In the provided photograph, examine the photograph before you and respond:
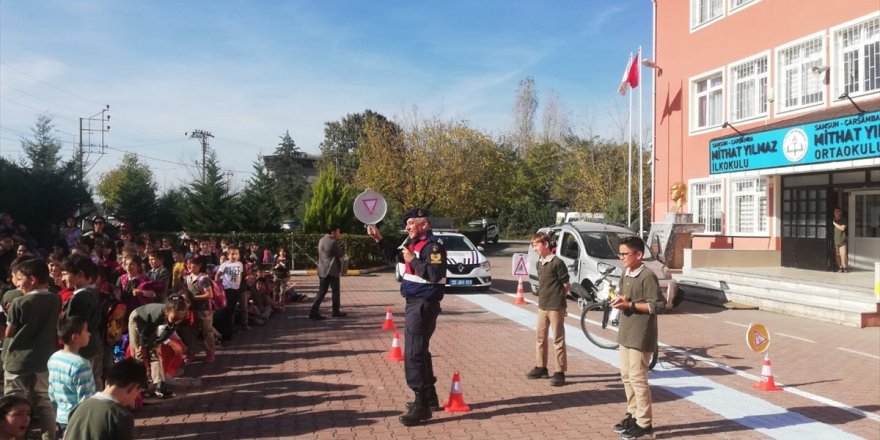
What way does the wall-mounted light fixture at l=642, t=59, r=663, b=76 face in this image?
to the viewer's left

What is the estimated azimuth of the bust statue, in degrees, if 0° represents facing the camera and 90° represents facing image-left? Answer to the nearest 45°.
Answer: approximately 45°

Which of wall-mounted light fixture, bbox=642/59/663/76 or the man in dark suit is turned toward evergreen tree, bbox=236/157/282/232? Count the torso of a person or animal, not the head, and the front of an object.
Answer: the wall-mounted light fixture

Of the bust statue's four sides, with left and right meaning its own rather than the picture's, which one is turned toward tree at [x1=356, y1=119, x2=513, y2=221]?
right

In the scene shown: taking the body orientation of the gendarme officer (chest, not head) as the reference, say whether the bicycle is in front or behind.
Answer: behind

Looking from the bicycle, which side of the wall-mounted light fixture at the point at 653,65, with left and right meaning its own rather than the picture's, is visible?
left

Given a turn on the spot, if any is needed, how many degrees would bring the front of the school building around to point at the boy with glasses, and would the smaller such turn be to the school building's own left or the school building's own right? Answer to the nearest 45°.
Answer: approximately 45° to the school building's own left

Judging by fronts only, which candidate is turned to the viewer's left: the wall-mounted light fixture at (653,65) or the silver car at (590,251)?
the wall-mounted light fixture

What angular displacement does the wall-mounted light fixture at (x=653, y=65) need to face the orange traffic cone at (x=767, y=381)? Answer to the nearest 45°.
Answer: approximately 90° to its left

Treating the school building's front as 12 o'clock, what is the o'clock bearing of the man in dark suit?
The man in dark suit is roughly at 12 o'clock from the school building.

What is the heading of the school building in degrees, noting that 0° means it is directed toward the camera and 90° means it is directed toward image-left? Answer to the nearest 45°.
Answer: approximately 45°

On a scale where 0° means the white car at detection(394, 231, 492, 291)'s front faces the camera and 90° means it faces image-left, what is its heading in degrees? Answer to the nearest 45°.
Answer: approximately 315°
